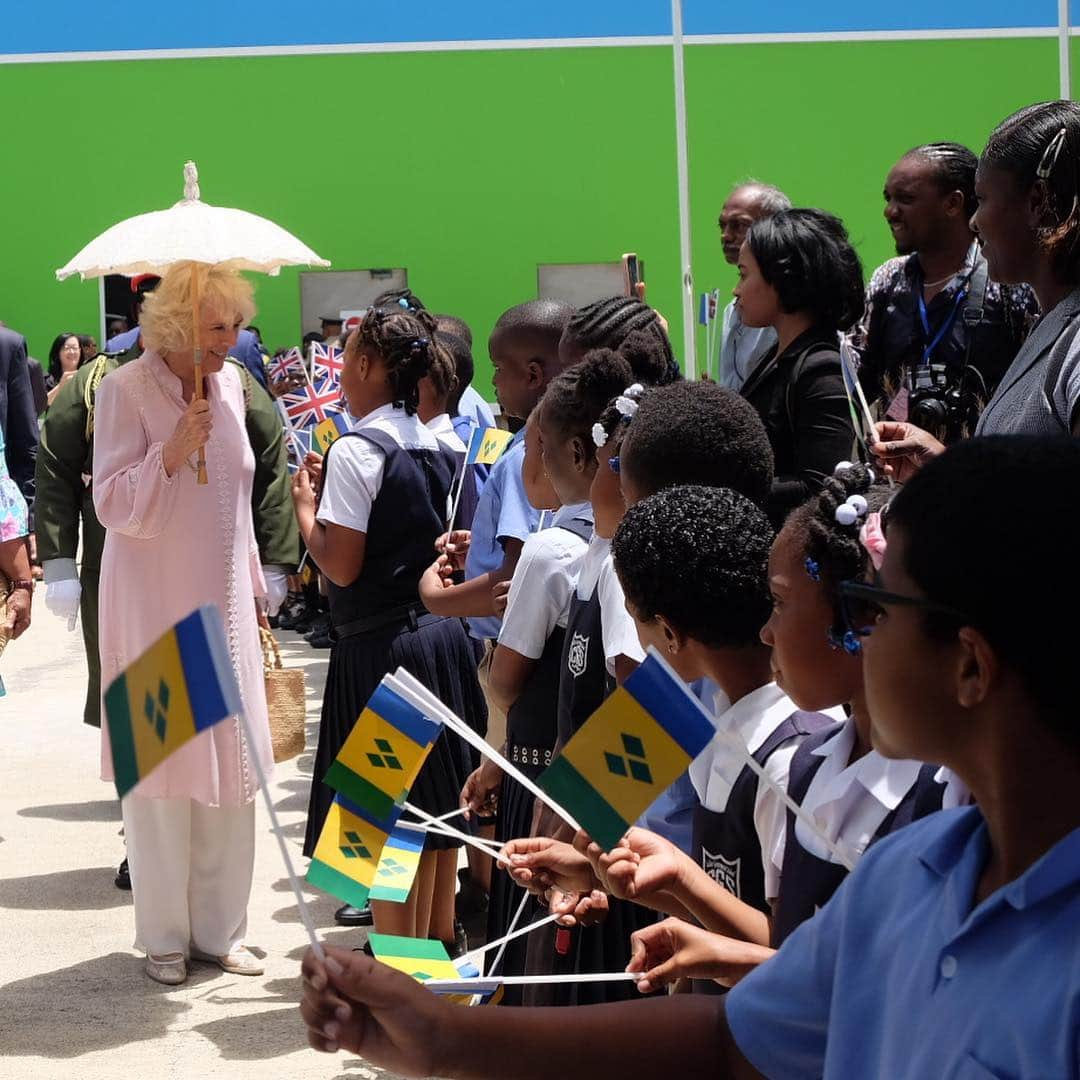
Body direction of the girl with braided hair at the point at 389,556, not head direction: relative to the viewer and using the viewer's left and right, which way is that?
facing away from the viewer and to the left of the viewer

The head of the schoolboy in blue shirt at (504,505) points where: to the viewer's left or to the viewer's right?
to the viewer's left

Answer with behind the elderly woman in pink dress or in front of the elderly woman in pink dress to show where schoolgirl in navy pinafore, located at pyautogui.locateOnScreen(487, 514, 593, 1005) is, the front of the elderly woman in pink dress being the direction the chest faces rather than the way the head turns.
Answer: in front

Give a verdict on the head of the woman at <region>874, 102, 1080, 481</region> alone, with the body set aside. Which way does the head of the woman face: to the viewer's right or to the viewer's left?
to the viewer's left

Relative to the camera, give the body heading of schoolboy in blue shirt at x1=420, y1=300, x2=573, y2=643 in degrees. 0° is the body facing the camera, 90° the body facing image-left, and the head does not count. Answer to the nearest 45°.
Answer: approximately 90°

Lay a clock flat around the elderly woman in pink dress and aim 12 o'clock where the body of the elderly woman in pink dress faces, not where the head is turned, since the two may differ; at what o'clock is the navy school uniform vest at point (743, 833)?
The navy school uniform vest is roughly at 1 o'clock from the elderly woman in pink dress.

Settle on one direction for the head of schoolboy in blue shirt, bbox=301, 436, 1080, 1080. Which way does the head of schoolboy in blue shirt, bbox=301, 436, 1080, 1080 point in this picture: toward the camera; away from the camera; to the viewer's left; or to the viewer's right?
to the viewer's left

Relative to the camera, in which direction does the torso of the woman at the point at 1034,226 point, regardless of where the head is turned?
to the viewer's left

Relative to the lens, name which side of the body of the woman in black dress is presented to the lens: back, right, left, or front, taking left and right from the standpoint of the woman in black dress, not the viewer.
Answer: left

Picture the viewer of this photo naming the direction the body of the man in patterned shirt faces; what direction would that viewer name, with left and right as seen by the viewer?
facing the viewer and to the left of the viewer

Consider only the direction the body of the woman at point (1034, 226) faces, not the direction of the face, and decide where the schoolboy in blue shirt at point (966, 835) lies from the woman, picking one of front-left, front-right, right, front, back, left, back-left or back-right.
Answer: left

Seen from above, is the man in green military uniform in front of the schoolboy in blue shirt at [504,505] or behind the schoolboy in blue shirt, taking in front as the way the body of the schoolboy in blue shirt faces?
in front

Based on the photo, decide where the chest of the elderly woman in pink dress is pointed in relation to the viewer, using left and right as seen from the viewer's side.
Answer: facing the viewer and to the right of the viewer
